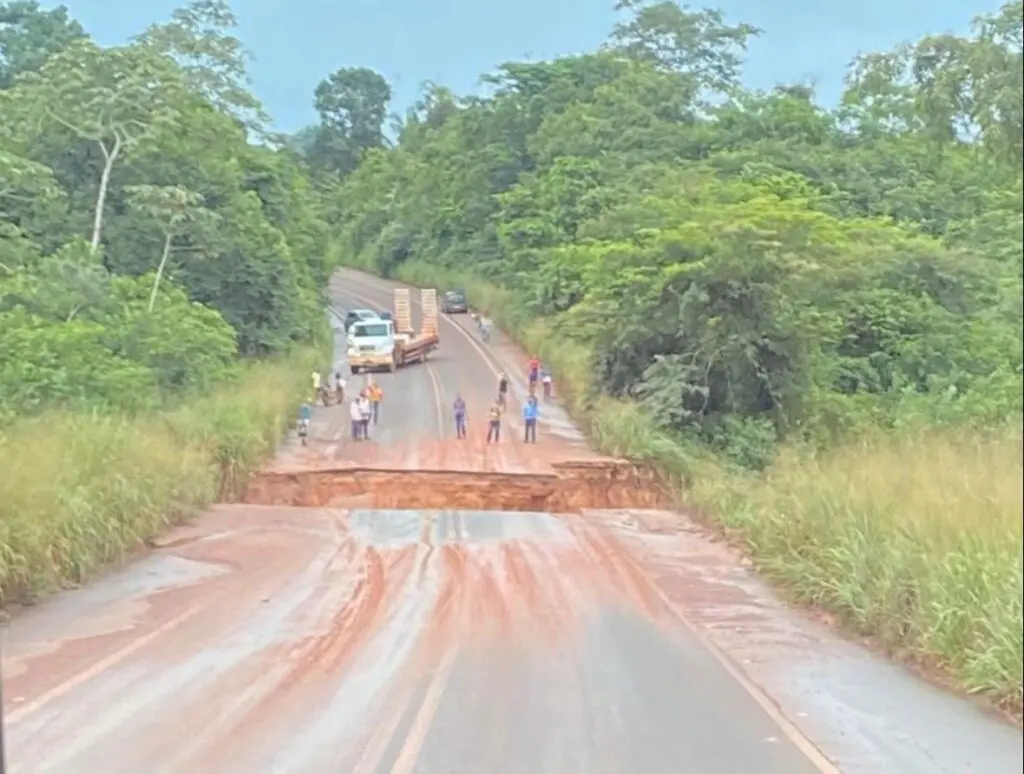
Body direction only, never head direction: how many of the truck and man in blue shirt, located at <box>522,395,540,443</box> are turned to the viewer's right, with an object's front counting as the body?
0

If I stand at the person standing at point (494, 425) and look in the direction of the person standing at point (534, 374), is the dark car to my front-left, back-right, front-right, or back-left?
front-left

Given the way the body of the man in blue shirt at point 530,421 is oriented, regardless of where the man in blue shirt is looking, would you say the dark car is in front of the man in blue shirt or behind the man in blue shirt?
behind

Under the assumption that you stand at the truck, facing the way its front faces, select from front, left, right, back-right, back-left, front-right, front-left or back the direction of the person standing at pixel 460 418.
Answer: front-left

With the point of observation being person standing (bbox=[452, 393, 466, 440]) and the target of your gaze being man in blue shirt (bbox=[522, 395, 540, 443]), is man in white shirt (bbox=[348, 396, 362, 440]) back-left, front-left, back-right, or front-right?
back-right

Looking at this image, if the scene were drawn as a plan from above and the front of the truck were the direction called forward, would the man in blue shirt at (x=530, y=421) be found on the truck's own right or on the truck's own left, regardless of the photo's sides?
on the truck's own left

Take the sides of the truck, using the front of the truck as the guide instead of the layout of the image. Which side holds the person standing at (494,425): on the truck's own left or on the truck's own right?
on the truck's own left

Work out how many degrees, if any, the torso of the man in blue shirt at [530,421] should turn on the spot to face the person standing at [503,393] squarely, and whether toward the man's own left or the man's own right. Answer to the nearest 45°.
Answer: approximately 180°

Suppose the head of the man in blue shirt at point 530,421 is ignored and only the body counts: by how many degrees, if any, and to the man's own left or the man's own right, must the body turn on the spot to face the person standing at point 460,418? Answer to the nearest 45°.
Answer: approximately 135° to the man's own right

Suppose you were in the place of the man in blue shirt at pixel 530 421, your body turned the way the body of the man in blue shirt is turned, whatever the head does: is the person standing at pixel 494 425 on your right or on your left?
on your right

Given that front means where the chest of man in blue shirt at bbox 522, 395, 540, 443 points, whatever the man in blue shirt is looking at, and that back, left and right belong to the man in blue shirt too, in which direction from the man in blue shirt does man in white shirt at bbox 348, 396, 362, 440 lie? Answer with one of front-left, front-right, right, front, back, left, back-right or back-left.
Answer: right

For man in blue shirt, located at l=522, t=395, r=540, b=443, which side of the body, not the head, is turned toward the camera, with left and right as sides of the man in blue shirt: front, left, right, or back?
front

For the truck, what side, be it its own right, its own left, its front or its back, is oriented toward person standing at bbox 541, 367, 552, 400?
left

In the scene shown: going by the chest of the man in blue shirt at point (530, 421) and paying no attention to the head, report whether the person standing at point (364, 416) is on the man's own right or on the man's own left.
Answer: on the man's own right

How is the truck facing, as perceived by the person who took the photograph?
facing the viewer and to the left of the viewer

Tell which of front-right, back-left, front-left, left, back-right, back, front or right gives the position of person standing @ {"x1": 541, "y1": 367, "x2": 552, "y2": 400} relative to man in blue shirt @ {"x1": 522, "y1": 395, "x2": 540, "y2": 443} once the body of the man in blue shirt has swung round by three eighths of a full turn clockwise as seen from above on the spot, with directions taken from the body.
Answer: front-right

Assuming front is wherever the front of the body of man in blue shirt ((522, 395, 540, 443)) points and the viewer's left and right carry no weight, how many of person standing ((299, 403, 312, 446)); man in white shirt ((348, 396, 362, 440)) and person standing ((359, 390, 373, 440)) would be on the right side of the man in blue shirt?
3
